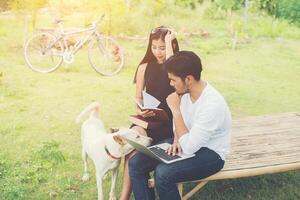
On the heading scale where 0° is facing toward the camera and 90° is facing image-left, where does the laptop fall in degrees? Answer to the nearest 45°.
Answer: approximately 225°

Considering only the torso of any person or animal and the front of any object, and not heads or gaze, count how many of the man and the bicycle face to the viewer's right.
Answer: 1

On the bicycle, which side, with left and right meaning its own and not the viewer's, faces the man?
right

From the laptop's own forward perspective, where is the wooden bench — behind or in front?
in front

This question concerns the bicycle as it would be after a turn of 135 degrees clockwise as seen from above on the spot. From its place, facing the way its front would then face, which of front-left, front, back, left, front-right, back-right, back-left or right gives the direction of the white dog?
front-left

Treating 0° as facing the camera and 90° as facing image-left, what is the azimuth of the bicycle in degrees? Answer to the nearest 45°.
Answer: approximately 270°

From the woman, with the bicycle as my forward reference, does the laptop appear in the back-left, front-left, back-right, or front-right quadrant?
back-left

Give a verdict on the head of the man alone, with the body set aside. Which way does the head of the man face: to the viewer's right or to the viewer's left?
to the viewer's left

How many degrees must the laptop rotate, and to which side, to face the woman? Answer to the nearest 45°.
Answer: approximately 45° to its left

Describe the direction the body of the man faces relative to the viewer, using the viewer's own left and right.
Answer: facing the viewer and to the left of the viewer

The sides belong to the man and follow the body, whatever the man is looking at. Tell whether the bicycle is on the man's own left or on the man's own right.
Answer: on the man's own right

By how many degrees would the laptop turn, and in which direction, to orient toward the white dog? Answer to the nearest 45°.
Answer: approximately 90° to its left

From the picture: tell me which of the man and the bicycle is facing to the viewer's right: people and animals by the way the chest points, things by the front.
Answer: the bicycle

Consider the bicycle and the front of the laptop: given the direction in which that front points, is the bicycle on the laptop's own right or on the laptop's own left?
on the laptop's own left
